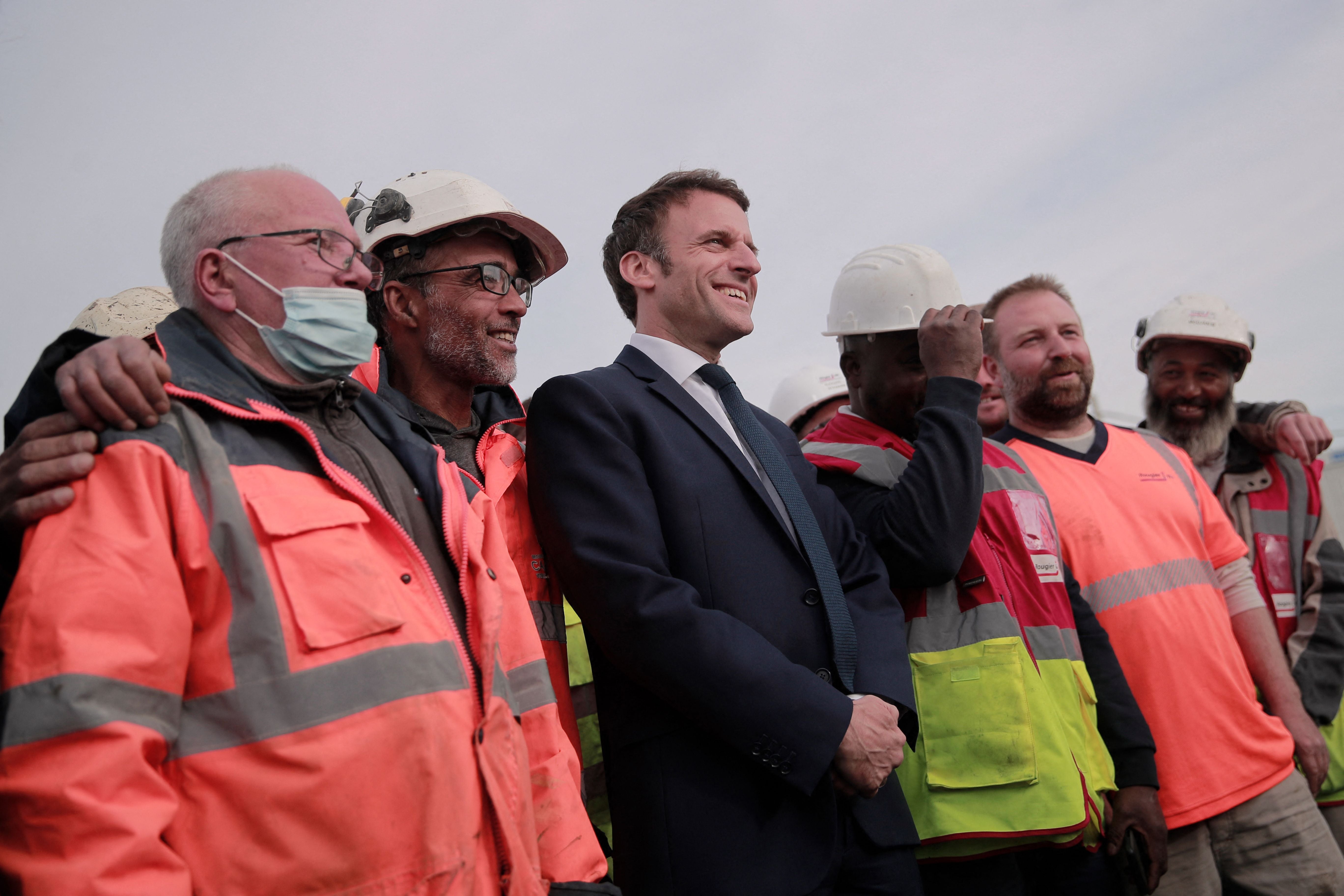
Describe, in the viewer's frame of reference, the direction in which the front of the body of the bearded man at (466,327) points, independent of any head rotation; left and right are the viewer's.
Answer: facing the viewer and to the right of the viewer

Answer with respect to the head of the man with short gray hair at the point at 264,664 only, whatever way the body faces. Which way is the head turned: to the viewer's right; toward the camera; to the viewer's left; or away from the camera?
to the viewer's right

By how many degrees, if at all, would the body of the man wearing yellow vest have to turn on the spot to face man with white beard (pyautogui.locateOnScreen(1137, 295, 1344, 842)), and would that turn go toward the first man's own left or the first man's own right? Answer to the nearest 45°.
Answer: approximately 90° to the first man's own left

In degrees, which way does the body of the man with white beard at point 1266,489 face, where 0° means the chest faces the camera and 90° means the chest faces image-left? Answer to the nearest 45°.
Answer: approximately 0°

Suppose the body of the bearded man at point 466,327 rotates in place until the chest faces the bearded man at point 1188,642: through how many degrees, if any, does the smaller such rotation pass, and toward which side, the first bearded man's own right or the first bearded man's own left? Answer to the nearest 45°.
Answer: approximately 45° to the first bearded man's own left

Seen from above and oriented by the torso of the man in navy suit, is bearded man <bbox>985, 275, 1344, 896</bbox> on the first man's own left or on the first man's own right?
on the first man's own left

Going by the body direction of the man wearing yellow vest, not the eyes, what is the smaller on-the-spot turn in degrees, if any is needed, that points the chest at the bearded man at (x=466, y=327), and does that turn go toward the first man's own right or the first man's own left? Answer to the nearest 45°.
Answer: approximately 135° to the first man's own right

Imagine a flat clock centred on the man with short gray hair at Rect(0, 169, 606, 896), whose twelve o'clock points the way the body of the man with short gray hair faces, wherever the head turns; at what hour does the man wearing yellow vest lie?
The man wearing yellow vest is roughly at 10 o'clock from the man with short gray hair.

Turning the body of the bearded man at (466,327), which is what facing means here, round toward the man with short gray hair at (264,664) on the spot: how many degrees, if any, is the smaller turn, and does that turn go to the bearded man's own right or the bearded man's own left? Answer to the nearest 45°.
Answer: approximately 90° to the bearded man's own right

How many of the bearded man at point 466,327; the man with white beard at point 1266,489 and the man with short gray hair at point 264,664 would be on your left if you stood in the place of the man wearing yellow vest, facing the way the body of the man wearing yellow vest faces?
1
